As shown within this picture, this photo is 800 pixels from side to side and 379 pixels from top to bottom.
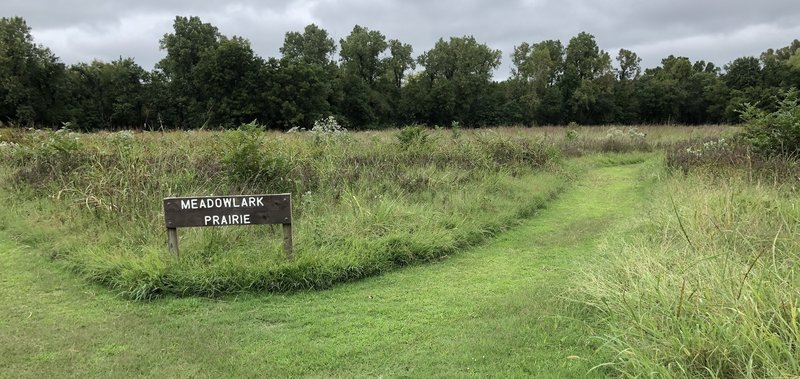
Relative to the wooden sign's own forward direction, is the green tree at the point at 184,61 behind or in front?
behind

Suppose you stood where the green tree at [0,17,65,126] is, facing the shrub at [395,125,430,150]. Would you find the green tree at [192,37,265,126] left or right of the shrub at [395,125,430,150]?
left

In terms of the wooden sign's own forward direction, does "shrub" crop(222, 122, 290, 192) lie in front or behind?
behind

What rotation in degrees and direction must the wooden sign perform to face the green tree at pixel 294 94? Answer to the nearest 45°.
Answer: approximately 180°

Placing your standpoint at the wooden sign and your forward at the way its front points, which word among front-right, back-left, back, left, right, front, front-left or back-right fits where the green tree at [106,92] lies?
back

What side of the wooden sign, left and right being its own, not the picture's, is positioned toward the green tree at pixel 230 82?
back

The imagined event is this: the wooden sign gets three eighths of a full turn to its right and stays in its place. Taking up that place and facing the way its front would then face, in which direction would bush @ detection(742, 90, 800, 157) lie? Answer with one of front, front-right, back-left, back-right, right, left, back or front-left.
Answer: back-right

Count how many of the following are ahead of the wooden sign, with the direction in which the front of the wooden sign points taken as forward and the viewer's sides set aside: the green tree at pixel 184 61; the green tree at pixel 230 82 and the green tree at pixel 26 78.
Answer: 0

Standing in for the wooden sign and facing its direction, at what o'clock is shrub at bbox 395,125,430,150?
The shrub is roughly at 7 o'clock from the wooden sign.

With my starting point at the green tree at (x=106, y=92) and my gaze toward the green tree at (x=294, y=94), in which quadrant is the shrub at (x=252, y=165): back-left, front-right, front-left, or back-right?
front-right

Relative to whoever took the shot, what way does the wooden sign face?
facing the viewer

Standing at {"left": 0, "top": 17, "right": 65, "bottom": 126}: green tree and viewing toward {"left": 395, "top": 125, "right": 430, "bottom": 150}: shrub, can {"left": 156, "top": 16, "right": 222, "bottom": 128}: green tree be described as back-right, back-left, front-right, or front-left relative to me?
front-left

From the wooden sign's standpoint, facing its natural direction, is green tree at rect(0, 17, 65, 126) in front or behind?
behind
